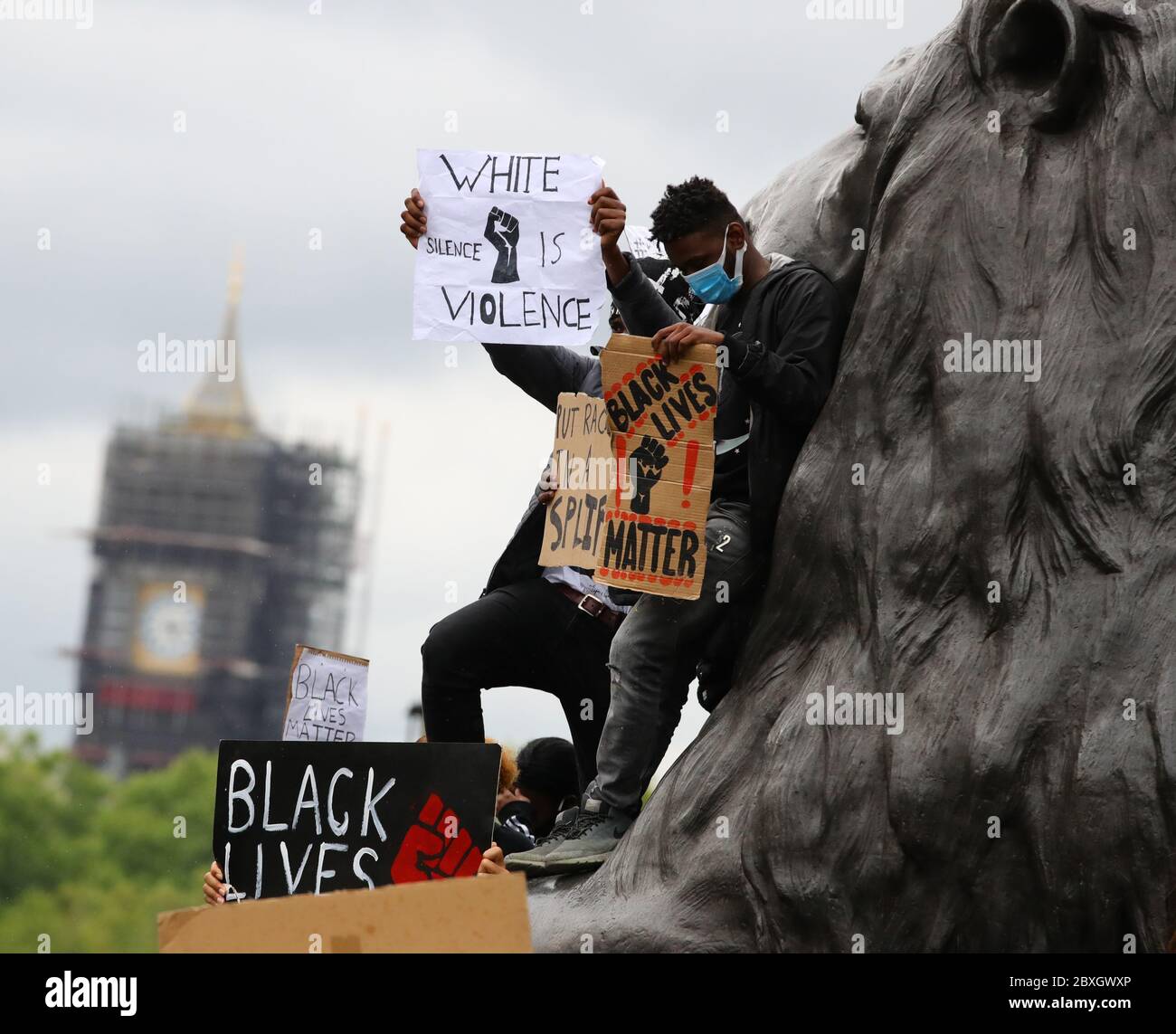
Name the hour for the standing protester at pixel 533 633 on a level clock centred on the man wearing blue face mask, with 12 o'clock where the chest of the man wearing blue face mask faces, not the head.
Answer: The standing protester is roughly at 3 o'clock from the man wearing blue face mask.

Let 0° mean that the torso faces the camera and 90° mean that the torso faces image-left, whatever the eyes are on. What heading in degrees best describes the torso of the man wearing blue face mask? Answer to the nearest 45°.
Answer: approximately 45°

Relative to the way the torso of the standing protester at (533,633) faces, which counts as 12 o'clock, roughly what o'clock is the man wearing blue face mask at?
The man wearing blue face mask is roughly at 9 o'clock from the standing protester.
